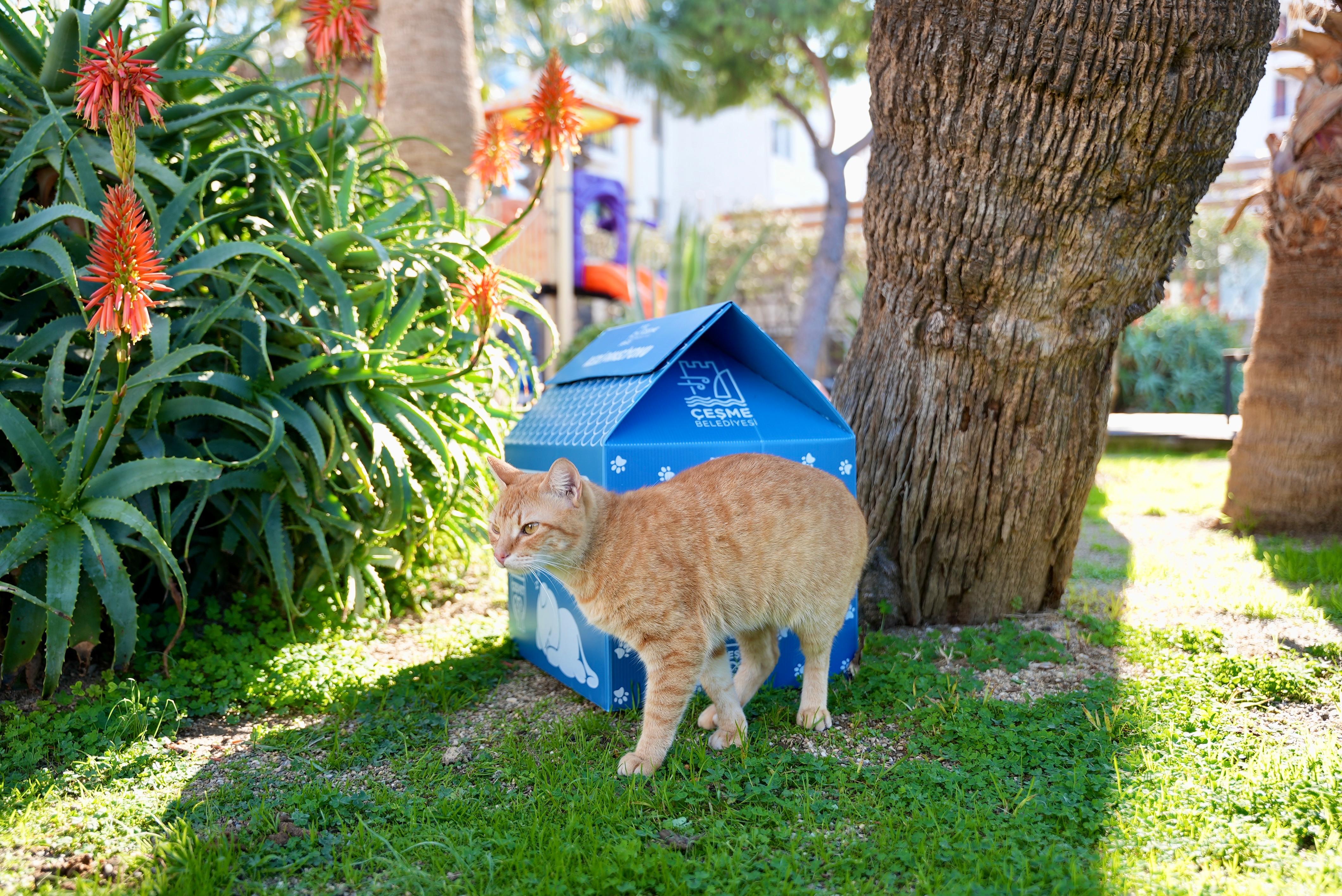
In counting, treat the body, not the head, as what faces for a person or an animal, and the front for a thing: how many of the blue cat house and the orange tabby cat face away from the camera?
0

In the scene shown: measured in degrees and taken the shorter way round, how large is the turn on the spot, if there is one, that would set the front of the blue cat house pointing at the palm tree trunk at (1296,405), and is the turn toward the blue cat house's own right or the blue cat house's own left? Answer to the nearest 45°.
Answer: approximately 135° to the blue cat house's own left

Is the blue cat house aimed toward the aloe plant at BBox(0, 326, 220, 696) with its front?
no

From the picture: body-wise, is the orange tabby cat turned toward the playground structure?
no

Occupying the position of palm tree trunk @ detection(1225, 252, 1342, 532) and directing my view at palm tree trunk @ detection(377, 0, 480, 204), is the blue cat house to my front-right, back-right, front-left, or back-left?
front-left

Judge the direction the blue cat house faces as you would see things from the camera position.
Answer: facing the viewer

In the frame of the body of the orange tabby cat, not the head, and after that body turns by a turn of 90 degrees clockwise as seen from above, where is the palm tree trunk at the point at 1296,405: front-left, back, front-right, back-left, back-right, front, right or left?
right

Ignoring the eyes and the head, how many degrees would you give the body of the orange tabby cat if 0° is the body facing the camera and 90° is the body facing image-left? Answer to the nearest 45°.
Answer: approximately 45°

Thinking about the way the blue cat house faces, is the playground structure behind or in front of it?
behind

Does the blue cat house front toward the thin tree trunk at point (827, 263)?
no

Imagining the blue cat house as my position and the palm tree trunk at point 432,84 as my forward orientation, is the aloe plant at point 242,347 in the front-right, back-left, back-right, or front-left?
front-left

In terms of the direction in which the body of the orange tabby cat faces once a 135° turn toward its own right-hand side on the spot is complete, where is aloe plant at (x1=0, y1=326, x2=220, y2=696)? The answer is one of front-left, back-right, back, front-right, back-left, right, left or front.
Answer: left
